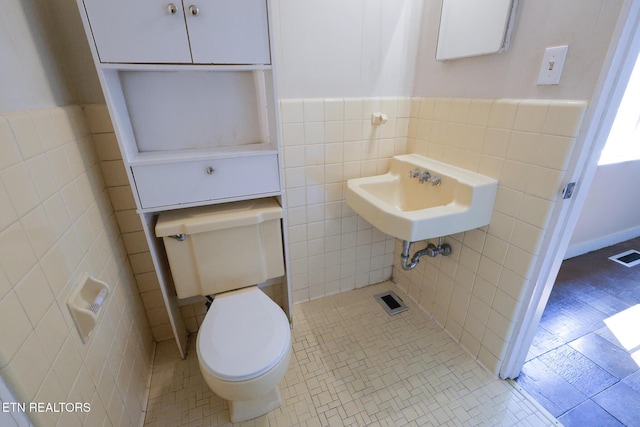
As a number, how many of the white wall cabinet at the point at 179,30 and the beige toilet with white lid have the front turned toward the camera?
2

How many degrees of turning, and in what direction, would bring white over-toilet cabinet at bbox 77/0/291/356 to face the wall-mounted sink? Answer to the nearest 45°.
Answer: approximately 45° to its left

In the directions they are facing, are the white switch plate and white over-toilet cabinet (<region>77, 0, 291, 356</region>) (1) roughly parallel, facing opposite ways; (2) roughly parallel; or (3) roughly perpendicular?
roughly perpendicular

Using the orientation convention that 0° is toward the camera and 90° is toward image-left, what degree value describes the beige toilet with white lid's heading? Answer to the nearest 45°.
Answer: approximately 0°

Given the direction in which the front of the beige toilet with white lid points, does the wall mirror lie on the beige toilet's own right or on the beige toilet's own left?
on the beige toilet's own left

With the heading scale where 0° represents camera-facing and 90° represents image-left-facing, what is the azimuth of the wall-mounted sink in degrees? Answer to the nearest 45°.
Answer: approximately 45°

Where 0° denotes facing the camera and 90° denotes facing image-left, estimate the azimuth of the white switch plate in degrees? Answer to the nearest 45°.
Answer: approximately 45°

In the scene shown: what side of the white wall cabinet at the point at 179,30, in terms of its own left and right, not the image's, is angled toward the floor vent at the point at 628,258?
left
